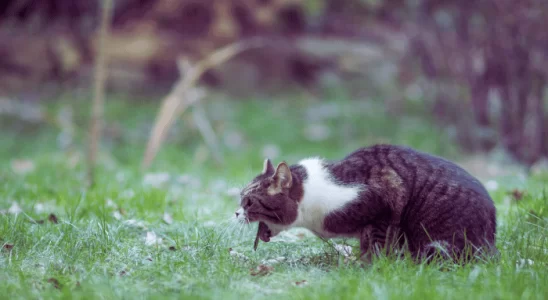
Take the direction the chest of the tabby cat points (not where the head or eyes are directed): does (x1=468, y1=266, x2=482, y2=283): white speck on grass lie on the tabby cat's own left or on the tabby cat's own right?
on the tabby cat's own left

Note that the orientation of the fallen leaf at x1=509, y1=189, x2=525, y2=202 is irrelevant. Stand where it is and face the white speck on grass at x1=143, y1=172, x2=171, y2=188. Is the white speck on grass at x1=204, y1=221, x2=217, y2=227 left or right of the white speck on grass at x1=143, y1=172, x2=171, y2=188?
left

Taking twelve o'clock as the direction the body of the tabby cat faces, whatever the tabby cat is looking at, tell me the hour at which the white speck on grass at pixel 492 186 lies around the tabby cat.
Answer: The white speck on grass is roughly at 4 o'clock from the tabby cat.

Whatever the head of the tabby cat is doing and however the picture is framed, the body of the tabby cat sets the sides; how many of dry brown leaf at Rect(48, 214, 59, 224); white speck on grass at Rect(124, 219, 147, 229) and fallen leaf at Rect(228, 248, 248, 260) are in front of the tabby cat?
3

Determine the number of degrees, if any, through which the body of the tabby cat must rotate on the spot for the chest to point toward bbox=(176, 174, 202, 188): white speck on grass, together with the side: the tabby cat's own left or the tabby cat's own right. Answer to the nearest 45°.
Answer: approximately 45° to the tabby cat's own right

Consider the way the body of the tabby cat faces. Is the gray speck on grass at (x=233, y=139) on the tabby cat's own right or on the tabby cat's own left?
on the tabby cat's own right

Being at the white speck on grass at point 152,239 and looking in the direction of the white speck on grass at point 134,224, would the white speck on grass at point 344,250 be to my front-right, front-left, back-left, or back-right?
back-right

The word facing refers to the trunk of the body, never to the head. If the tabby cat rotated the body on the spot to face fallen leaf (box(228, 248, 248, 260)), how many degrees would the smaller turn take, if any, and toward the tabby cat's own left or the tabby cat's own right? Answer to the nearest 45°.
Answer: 0° — it already faces it

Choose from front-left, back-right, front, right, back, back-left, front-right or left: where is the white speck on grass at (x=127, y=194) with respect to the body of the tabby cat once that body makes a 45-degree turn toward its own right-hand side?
front

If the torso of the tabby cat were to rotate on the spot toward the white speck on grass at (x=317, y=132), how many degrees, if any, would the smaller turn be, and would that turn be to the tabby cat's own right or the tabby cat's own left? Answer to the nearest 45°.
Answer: approximately 90° to the tabby cat's own right

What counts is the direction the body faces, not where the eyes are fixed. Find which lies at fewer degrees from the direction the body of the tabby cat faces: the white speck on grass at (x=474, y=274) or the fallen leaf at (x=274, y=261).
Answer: the fallen leaf

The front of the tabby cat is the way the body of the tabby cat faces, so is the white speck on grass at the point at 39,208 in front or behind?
in front

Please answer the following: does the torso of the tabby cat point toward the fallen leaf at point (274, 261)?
yes

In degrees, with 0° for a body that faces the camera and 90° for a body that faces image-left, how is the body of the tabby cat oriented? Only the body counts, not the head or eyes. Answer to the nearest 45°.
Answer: approximately 90°

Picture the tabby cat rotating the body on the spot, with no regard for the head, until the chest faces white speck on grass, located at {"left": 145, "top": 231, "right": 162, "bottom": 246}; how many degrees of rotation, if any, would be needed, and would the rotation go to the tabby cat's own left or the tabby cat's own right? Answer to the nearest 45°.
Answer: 0° — it already faces it

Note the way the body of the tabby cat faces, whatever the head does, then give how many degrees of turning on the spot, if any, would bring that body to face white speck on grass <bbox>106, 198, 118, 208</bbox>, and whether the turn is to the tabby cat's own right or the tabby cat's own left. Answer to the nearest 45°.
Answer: approximately 45° to the tabby cat's own right
